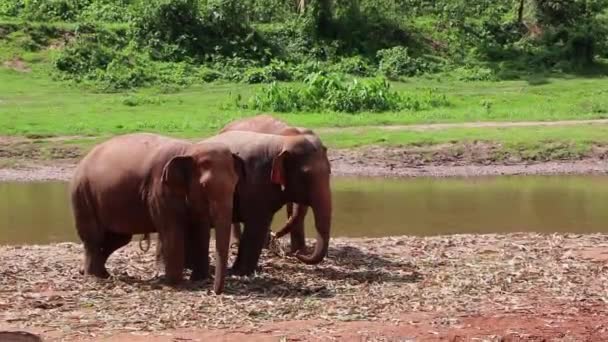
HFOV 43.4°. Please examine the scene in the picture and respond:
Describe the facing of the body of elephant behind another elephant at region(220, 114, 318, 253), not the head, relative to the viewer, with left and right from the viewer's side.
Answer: facing to the right of the viewer

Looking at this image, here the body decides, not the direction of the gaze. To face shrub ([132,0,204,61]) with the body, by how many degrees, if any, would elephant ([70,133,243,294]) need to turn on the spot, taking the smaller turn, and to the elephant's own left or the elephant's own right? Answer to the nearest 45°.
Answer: approximately 135° to the elephant's own left

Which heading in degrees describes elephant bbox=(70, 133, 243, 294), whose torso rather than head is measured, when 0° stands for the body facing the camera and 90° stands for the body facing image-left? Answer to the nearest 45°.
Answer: approximately 315°

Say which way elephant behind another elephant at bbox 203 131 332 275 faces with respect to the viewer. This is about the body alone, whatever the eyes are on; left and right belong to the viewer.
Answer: facing to the right of the viewer

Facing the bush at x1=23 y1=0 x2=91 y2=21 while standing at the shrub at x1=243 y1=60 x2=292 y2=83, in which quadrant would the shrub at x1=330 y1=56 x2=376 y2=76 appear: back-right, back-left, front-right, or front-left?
back-right

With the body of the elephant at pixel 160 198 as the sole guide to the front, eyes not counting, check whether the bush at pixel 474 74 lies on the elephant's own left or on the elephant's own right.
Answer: on the elephant's own left

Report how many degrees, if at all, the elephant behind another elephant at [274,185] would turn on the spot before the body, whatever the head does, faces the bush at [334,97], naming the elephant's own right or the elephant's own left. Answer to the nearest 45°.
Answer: approximately 90° to the elephant's own left

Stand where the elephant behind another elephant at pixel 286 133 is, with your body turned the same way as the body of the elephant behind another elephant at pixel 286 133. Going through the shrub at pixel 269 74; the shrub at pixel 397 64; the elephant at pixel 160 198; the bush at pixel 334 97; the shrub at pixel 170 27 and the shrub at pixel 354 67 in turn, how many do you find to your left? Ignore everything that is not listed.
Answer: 5
